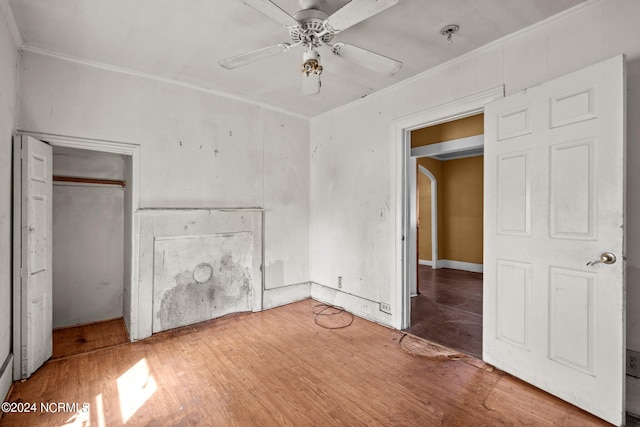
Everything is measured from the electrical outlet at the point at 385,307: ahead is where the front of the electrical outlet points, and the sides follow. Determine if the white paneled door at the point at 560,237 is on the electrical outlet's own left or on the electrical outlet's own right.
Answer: on the electrical outlet's own left

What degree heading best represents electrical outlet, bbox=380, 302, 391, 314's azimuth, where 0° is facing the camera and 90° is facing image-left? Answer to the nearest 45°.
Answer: approximately 45°
